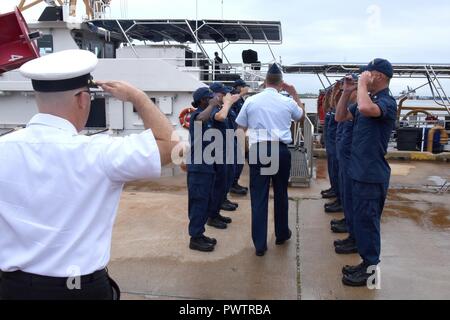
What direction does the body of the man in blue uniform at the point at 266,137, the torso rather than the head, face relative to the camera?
away from the camera

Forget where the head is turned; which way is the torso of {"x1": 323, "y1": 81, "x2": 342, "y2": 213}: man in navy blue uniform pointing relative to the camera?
to the viewer's left

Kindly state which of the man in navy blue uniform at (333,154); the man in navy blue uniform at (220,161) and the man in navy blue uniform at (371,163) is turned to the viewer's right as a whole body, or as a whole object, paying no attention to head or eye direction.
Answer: the man in navy blue uniform at (220,161)

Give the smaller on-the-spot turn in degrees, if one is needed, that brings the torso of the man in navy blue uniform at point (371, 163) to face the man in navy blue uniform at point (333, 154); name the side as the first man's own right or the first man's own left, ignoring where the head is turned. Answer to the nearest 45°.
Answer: approximately 90° to the first man's own right

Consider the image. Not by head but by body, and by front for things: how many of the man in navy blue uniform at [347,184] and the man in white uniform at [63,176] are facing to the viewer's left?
1

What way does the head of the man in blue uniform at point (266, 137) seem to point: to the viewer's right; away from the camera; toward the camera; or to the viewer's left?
away from the camera

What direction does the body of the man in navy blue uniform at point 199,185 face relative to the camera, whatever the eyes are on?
to the viewer's right

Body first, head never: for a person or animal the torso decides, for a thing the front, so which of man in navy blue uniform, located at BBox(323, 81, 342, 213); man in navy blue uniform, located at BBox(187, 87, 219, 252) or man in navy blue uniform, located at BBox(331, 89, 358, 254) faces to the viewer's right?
man in navy blue uniform, located at BBox(187, 87, 219, 252)

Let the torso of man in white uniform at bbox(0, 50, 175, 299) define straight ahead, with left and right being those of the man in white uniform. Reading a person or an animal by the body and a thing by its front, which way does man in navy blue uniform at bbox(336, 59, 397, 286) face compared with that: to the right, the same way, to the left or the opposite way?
to the left

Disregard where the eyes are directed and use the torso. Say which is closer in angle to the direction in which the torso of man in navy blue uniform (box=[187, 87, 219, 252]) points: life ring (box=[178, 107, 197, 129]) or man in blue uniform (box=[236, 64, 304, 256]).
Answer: the man in blue uniform

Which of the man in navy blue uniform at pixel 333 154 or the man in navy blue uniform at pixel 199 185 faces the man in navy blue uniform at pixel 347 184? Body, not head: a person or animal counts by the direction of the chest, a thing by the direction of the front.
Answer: the man in navy blue uniform at pixel 199 185

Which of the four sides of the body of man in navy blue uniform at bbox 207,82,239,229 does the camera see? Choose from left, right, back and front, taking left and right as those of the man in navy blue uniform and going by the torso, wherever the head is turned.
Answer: right

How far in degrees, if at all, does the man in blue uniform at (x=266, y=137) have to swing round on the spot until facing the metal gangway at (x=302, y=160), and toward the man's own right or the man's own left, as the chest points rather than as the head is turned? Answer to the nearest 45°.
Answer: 0° — they already face it

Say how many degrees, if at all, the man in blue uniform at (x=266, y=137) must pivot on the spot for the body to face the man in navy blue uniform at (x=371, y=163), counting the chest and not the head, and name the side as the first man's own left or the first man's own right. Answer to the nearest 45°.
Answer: approximately 135° to the first man's own right

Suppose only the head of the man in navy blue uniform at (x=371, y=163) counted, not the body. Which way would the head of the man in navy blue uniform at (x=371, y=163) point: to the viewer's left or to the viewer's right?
to the viewer's left

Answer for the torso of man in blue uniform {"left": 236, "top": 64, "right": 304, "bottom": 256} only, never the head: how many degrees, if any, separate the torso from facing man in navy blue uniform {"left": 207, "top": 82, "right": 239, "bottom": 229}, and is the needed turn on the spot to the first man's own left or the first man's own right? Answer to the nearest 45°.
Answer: approximately 45° to the first man's own left

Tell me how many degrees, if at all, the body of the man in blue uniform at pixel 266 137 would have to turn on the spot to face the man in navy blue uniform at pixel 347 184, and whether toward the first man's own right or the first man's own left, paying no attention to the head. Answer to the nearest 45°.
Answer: approximately 90° to the first man's own right
